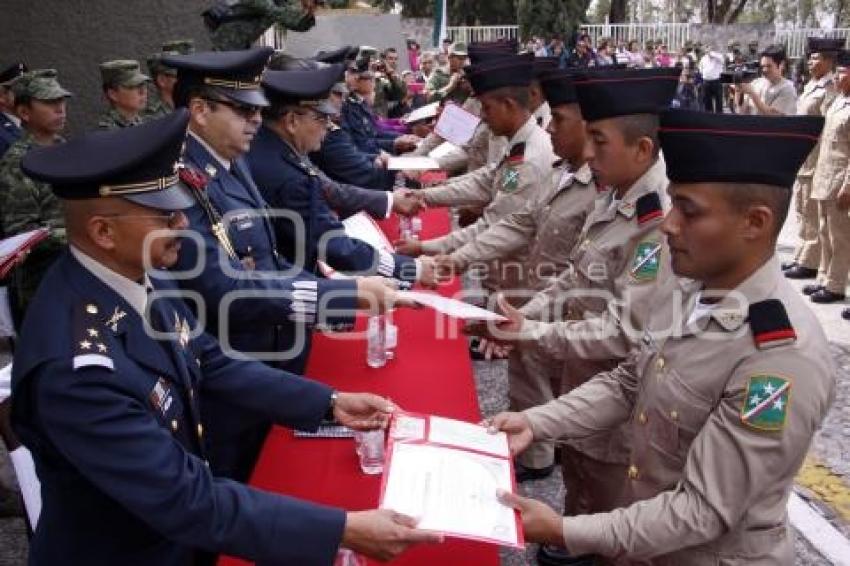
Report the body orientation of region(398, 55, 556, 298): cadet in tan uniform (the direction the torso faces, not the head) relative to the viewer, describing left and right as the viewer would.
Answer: facing to the left of the viewer

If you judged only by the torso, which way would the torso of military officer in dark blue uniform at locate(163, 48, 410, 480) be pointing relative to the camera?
to the viewer's right

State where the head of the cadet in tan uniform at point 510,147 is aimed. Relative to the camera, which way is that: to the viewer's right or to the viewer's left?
to the viewer's left

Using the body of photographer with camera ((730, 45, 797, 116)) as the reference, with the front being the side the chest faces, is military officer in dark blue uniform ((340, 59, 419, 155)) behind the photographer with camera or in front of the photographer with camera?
in front

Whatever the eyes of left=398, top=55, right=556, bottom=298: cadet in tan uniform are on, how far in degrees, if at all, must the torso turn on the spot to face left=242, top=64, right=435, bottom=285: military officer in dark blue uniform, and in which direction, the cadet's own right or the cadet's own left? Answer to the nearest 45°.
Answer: approximately 45° to the cadet's own left

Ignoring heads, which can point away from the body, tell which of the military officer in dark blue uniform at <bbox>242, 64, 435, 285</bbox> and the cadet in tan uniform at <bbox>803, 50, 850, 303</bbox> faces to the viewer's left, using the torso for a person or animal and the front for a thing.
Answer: the cadet in tan uniform

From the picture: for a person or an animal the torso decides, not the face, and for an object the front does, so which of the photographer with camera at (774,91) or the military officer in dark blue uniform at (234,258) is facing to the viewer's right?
the military officer in dark blue uniform

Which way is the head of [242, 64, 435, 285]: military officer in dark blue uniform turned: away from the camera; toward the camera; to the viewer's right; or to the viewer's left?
to the viewer's right

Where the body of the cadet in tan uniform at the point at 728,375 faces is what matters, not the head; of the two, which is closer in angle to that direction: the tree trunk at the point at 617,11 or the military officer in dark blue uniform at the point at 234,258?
the military officer in dark blue uniform

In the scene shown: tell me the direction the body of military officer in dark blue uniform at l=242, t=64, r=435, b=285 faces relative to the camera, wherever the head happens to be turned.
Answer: to the viewer's right

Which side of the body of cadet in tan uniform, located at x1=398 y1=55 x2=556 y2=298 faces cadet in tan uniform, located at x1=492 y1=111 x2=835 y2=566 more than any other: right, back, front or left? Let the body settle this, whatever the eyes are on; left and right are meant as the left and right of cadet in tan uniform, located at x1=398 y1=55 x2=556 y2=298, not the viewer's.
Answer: left

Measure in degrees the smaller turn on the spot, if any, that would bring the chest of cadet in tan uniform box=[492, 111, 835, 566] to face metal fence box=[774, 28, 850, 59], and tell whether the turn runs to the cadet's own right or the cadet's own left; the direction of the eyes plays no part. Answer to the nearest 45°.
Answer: approximately 135° to the cadet's own right

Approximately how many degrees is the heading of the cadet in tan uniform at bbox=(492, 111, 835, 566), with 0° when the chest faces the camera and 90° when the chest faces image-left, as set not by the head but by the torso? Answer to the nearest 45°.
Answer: approximately 45°

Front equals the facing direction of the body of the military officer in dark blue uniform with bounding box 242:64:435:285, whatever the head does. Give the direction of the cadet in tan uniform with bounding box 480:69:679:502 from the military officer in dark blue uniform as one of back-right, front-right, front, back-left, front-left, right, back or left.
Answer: front-right

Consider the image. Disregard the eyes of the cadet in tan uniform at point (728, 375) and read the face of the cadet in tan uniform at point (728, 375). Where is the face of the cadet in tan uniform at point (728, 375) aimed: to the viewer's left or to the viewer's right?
to the viewer's left

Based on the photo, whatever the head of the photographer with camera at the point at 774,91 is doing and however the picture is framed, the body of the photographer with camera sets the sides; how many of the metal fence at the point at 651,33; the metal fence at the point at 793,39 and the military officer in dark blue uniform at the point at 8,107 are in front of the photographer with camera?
1
